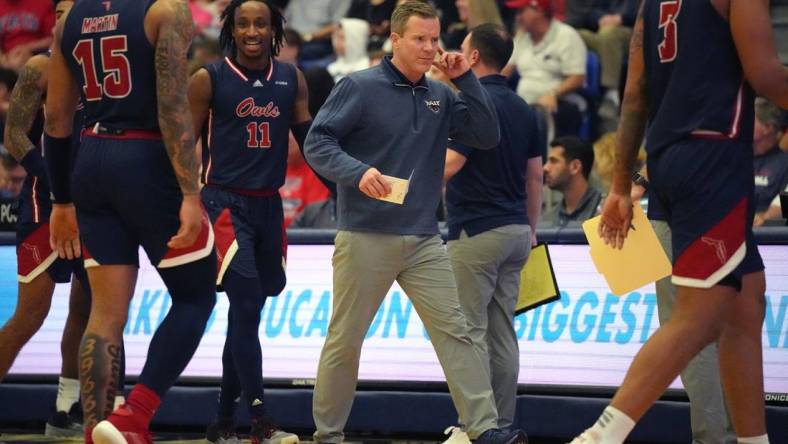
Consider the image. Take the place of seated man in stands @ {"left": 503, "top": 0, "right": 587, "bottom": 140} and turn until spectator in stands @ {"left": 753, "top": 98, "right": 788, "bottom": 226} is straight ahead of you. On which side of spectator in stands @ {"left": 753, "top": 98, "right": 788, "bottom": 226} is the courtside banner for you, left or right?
right

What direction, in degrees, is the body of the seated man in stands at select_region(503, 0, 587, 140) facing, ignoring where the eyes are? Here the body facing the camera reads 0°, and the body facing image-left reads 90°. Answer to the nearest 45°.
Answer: approximately 45°

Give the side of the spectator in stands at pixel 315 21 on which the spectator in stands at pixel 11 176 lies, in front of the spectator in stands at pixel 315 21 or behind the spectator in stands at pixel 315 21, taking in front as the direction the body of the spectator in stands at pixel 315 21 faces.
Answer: in front

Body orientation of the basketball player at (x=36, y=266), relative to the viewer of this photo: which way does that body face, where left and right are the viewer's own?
facing to the right of the viewer

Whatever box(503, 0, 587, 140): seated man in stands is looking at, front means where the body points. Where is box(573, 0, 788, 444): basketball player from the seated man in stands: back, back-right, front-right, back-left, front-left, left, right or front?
front-left

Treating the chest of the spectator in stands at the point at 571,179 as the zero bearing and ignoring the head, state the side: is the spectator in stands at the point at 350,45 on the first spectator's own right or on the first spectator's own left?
on the first spectator's own right

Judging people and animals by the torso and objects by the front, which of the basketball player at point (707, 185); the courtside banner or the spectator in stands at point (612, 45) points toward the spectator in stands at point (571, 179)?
the spectator in stands at point (612, 45)

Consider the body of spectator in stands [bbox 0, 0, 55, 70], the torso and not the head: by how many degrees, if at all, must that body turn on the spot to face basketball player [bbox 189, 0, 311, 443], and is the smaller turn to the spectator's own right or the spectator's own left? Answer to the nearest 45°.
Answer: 0° — they already face them

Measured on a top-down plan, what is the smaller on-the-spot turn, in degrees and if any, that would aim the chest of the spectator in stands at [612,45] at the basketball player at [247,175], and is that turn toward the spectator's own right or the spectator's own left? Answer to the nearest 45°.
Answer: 0° — they already face them
